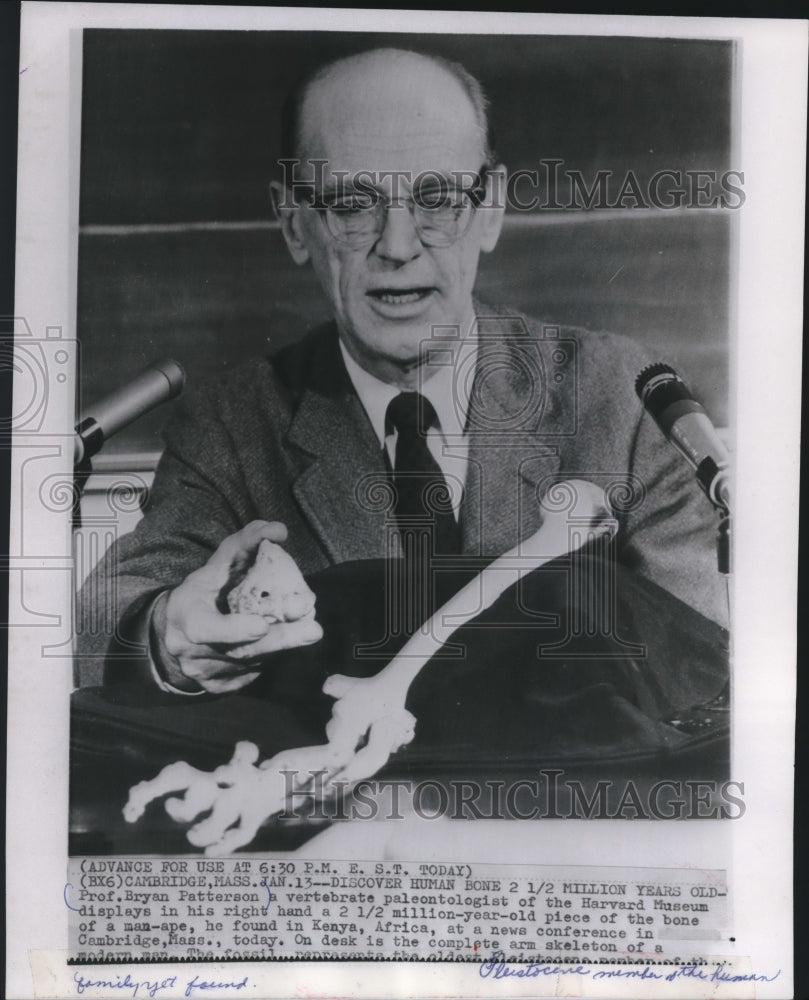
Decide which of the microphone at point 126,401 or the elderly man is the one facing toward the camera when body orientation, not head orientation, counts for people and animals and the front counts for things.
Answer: the elderly man

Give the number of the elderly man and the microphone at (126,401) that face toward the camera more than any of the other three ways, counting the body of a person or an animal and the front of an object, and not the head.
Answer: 1

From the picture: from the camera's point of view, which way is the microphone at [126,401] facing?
to the viewer's right

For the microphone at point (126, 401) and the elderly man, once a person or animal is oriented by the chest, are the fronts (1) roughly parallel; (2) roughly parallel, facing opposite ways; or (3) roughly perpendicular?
roughly perpendicular

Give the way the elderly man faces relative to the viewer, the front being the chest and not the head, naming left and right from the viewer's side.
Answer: facing the viewer

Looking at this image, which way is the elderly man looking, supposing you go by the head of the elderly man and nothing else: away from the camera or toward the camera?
toward the camera
